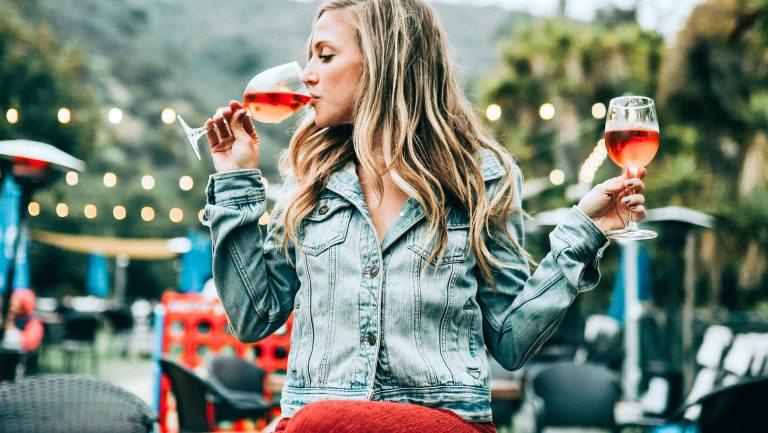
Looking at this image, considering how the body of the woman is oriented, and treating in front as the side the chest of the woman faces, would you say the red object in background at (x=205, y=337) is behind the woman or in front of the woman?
behind

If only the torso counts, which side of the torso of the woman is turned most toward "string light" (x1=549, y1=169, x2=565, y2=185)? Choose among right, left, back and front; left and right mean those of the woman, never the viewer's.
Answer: back

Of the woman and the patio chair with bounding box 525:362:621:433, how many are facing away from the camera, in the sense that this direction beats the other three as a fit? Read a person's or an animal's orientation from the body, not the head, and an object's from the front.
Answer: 1

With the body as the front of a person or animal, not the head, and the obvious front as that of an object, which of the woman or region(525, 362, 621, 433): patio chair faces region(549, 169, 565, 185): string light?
the patio chair

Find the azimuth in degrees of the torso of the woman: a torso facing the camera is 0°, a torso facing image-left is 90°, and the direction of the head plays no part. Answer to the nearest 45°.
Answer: approximately 0°

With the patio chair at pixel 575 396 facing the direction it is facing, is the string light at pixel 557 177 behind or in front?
in front

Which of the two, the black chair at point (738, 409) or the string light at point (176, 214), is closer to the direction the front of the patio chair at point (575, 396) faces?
the string light

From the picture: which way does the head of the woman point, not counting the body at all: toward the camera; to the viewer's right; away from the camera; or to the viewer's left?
to the viewer's left

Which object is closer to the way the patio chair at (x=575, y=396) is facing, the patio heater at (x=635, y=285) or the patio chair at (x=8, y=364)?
the patio heater

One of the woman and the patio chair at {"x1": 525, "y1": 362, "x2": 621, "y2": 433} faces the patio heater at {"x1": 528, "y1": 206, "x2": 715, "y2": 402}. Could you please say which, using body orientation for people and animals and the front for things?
the patio chair

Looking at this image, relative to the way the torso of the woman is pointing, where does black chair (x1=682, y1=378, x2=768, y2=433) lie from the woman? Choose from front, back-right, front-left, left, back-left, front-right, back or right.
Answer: back-left

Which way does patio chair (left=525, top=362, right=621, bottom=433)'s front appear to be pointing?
away from the camera

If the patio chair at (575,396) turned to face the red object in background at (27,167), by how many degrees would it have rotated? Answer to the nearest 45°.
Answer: approximately 90° to its left
